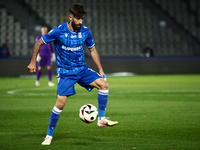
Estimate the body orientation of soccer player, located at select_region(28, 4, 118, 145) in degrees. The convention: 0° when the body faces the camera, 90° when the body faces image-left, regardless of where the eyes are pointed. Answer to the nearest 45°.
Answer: approximately 315°

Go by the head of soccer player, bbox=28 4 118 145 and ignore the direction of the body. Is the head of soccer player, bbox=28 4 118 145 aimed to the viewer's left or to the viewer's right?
to the viewer's right
